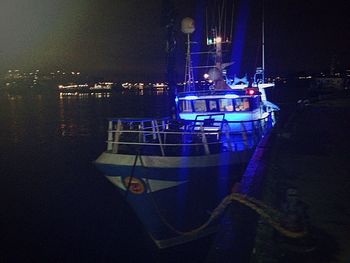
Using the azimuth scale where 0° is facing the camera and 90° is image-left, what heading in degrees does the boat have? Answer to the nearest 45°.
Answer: approximately 45°
